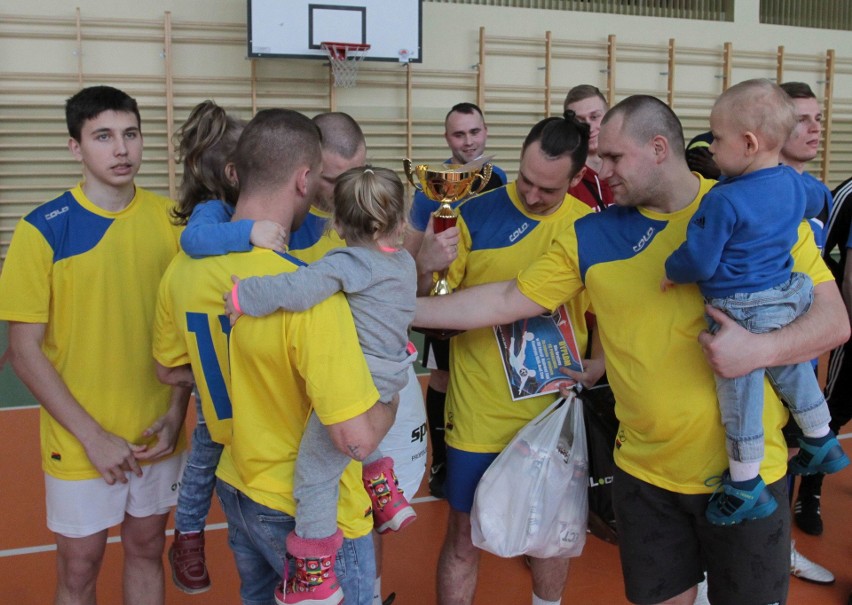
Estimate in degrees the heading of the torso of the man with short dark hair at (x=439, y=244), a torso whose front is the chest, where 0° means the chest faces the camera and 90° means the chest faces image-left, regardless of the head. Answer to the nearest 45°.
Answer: approximately 0°

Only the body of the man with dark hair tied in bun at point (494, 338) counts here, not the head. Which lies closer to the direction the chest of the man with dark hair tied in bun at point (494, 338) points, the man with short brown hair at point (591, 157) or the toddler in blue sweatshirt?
the toddler in blue sweatshirt

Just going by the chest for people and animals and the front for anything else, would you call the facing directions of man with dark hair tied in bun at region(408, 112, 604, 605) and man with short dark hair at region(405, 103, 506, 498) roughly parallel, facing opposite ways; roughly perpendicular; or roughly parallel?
roughly parallel

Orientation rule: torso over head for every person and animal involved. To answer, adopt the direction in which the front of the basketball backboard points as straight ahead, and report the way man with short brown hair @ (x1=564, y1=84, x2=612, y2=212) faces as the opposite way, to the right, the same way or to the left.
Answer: the same way

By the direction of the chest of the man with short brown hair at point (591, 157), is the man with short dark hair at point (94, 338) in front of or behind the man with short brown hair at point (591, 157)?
in front

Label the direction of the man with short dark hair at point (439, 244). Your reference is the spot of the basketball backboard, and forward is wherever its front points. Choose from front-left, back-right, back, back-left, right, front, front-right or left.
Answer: front

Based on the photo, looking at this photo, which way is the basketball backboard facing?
toward the camera

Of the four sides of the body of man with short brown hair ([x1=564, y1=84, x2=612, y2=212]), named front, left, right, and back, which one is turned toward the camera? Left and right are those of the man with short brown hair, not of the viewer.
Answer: front

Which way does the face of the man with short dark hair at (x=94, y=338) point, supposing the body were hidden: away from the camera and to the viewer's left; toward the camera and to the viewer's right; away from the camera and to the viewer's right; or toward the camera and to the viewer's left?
toward the camera and to the viewer's right

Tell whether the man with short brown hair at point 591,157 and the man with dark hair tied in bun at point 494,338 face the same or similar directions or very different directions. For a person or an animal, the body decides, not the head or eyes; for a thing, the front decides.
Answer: same or similar directions

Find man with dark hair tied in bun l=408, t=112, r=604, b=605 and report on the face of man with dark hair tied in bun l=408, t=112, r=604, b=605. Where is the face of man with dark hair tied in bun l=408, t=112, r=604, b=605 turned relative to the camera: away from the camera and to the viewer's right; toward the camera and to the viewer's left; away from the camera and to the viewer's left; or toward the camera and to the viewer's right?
toward the camera and to the viewer's left

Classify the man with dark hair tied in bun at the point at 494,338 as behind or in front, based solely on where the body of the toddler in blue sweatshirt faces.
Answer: in front

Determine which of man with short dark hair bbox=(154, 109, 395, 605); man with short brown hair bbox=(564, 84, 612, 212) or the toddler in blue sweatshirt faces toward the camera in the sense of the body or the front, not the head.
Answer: man with short brown hair bbox=(564, 84, 612, 212)

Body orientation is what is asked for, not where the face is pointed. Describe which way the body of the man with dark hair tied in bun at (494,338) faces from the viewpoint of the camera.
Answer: toward the camera

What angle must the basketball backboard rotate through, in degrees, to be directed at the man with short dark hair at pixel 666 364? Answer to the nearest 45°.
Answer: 0° — it already faces them
